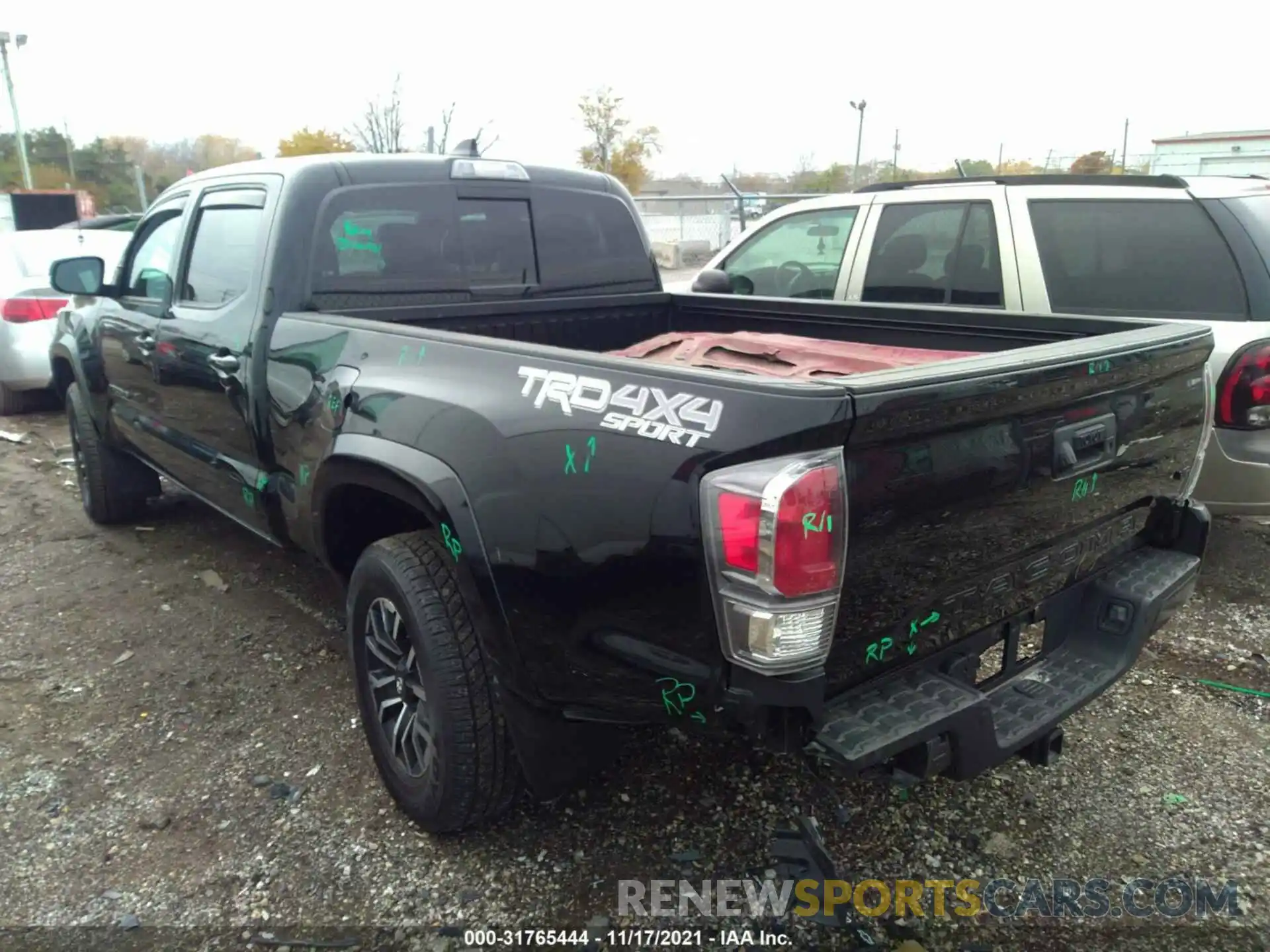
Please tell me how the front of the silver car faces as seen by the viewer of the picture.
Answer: facing away from the viewer and to the left of the viewer

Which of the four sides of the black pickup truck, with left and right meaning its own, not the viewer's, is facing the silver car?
right

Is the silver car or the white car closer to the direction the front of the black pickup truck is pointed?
the white car

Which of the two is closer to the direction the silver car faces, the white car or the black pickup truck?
the white car

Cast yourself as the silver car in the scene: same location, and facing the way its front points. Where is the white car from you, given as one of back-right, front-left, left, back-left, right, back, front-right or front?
front-left

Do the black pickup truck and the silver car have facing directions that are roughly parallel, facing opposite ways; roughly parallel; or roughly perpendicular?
roughly parallel

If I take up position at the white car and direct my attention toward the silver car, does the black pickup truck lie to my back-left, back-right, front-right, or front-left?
front-right

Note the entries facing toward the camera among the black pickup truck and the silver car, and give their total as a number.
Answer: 0

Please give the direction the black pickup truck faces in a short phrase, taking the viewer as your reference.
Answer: facing away from the viewer and to the left of the viewer

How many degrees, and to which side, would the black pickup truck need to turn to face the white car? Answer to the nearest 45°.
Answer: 0° — it already faces it
